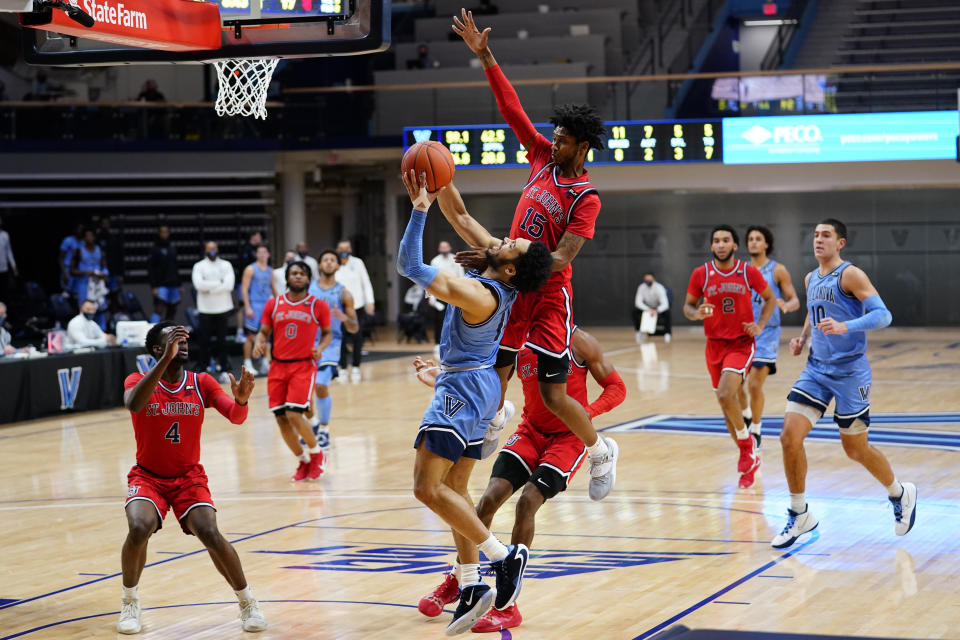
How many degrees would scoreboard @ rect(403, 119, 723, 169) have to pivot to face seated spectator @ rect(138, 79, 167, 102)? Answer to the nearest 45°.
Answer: approximately 90° to its right

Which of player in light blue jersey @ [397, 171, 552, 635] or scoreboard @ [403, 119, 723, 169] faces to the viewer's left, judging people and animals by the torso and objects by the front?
the player in light blue jersey

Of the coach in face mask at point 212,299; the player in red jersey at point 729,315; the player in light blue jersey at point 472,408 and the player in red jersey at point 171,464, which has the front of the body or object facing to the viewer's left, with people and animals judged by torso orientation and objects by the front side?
the player in light blue jersey

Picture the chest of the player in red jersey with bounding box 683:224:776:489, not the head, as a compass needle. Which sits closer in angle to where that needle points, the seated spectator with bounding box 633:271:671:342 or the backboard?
the backboard

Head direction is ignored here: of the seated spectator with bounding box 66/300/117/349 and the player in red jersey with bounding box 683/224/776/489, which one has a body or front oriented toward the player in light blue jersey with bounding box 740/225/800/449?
the seated spectator

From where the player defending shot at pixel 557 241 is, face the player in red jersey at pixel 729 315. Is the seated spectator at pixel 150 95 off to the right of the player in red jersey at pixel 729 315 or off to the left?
left

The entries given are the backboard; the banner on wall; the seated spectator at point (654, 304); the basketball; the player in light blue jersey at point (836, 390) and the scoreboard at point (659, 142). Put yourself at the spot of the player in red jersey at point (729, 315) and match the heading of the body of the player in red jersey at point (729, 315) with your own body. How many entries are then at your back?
3
